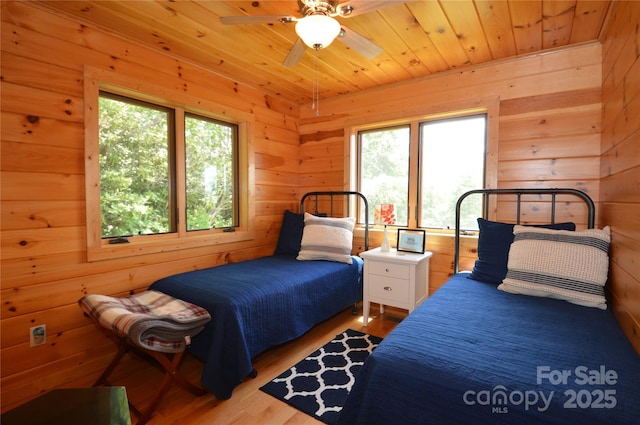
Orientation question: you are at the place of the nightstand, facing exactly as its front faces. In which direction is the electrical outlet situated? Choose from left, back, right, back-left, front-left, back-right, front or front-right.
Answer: front

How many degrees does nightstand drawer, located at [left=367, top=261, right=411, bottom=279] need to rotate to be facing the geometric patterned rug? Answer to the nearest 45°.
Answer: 0° — it already faces it

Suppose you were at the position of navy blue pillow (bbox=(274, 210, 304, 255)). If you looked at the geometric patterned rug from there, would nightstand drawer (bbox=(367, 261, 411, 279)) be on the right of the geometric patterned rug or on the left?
left

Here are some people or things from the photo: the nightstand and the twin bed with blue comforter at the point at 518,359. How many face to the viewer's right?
0

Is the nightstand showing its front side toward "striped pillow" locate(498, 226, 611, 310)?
no

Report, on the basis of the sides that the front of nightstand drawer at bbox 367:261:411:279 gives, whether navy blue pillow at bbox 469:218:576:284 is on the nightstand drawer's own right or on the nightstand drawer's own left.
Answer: on the nightstand drawer's own left

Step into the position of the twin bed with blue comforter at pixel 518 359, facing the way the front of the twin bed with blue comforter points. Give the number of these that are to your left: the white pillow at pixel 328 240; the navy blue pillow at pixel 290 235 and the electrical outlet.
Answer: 0

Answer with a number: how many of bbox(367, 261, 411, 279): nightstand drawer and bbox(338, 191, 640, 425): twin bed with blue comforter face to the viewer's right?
0

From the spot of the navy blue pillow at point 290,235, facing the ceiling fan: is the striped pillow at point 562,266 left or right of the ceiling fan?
left

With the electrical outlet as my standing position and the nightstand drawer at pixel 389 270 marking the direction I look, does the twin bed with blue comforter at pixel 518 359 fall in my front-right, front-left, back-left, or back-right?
front-right

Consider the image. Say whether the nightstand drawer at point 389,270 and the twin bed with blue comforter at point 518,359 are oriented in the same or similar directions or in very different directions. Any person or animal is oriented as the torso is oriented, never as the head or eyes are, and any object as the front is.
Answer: same or similar directions

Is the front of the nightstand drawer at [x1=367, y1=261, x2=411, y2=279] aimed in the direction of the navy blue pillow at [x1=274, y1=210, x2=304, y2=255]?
no

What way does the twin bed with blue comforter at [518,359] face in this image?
toward the camera
